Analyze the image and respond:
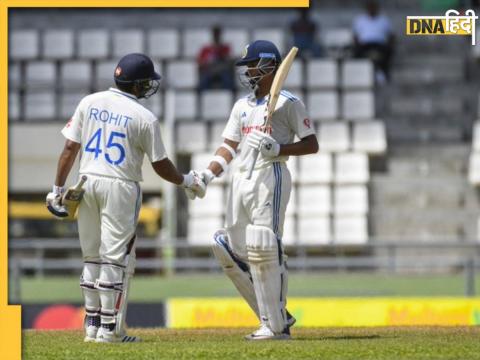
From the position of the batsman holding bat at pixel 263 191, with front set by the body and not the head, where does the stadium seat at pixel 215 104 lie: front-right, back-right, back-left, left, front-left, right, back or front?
back-right

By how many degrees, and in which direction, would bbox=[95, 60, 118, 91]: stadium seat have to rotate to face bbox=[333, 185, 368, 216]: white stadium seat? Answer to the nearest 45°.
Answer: approximately 45° to its left

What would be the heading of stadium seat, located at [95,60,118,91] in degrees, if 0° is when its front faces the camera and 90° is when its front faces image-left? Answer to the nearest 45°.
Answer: approximately 0°

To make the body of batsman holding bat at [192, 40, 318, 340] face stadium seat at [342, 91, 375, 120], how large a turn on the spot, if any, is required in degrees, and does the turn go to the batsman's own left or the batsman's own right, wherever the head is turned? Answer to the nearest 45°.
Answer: approximately 135° to the batsman's own right

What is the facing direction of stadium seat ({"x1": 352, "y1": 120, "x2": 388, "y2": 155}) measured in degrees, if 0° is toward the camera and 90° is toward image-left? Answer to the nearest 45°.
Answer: approximately 0°

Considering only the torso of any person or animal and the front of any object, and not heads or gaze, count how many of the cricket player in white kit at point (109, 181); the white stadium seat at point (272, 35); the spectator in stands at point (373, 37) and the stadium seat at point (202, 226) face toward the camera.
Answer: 3
